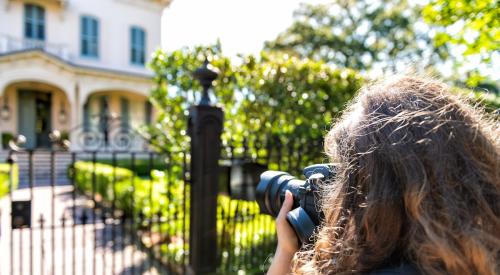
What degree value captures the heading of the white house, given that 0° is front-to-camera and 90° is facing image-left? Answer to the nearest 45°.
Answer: approximately 315°

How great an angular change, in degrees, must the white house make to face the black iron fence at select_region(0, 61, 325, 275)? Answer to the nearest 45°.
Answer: approximately 45° to its right

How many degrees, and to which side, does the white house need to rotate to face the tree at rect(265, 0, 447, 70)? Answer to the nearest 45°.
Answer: approximately 45° to its left

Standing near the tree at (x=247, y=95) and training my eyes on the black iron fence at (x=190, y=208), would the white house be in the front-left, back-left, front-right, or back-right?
back-right
